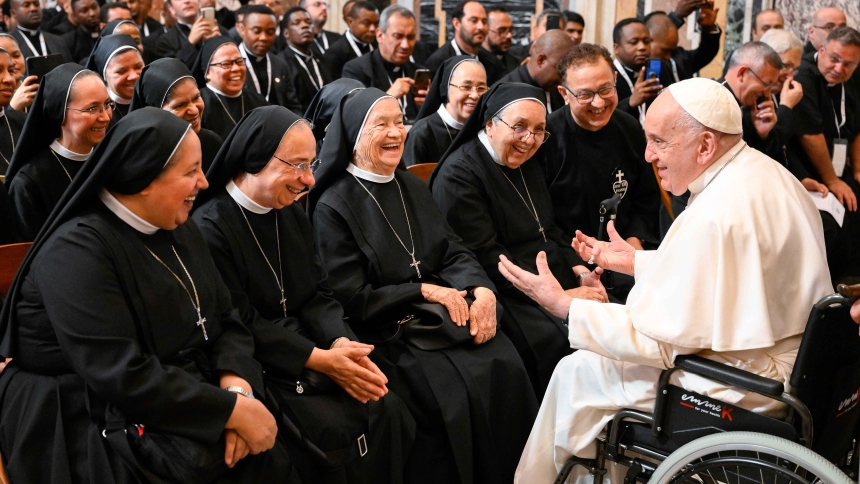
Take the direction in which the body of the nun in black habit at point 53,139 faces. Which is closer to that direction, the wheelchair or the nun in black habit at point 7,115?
the wheelchair

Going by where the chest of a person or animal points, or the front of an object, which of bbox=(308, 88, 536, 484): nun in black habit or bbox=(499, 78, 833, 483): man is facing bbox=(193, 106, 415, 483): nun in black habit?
the man

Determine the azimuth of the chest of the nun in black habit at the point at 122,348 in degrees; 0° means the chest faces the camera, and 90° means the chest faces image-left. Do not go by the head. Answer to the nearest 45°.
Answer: approximately 315°

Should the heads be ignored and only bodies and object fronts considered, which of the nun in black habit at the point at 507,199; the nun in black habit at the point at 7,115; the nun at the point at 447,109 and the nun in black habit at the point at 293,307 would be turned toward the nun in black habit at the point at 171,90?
the nun in black habit at the point at 7,115

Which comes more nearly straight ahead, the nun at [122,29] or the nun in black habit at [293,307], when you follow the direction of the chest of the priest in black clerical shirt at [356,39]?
the nun in black habit

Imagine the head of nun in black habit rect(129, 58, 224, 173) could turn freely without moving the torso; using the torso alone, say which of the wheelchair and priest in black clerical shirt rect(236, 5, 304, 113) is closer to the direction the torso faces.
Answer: the wheelchair

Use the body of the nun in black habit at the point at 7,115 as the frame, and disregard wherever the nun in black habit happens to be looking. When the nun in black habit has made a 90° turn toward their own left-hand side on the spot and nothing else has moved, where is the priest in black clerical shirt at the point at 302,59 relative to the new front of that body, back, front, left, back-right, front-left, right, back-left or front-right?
front

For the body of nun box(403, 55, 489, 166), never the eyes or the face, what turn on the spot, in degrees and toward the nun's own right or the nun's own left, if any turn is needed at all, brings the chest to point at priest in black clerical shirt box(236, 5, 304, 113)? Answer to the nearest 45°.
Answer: approximately 180°

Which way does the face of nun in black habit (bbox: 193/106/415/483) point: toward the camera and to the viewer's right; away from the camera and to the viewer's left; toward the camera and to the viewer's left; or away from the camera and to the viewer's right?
toward the camera and to the viewer's right
